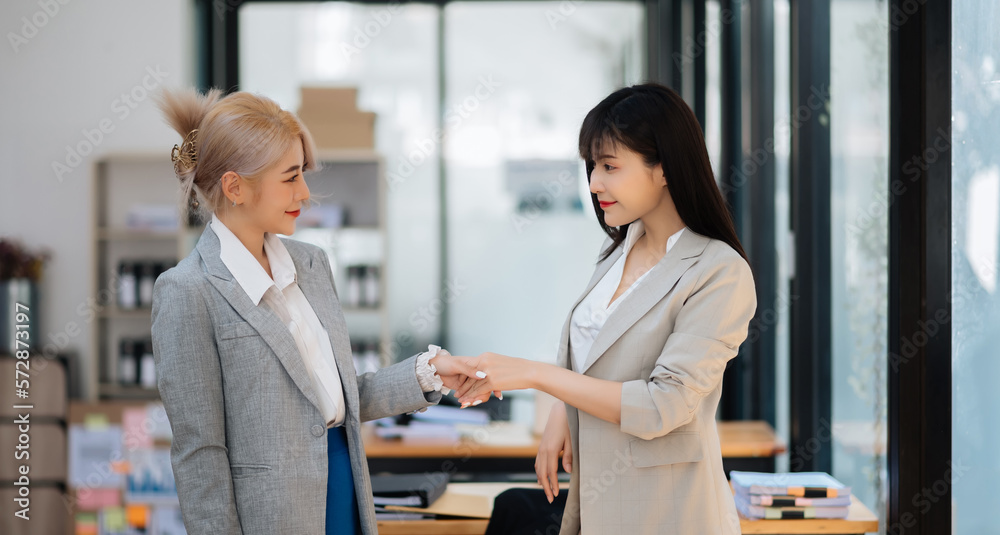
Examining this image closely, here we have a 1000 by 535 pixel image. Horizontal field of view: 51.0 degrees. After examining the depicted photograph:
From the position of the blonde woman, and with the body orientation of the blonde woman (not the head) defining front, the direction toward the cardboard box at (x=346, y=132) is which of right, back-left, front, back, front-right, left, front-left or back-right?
back-left

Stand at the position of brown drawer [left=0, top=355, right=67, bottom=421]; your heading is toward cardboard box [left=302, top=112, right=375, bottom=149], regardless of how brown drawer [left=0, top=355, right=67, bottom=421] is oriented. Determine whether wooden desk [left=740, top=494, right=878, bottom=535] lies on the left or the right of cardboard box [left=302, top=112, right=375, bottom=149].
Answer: right

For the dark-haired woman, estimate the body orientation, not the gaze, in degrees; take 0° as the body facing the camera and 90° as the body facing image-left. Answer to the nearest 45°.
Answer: approximately 45°

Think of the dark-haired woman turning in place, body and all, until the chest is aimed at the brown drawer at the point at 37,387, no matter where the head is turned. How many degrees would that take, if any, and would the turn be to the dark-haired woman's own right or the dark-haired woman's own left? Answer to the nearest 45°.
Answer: approximately 90° to the dark-haired woman's own right

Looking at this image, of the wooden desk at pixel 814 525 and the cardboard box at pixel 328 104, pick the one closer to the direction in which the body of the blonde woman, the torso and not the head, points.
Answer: the wooden desk

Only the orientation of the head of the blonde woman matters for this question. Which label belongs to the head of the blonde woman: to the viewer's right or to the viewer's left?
to the viewer's right

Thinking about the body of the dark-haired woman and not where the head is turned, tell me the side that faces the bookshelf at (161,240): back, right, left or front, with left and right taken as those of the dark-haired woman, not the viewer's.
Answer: right

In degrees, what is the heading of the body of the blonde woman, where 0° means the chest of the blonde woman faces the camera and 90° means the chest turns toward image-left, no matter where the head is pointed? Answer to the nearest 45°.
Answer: approximately 315°
